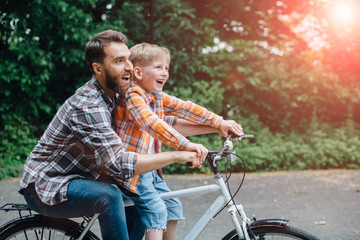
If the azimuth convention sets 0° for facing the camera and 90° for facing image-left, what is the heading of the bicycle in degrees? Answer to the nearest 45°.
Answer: approximately 270°

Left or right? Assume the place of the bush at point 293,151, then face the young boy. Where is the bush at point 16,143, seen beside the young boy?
right

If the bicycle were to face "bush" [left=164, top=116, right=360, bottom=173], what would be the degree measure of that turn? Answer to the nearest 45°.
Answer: approximately 90° to its left

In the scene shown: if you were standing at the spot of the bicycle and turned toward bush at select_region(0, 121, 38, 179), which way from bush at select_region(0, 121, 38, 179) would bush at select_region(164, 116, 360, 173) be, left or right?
right

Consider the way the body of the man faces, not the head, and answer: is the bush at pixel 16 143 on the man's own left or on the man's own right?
on the man's own left

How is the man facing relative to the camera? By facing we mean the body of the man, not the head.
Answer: to the viewer's right

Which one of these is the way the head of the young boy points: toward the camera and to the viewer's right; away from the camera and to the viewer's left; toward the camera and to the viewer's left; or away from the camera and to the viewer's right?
toward the camera and to the viewer's right

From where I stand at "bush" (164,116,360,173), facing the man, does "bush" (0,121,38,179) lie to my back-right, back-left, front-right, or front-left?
front-right
